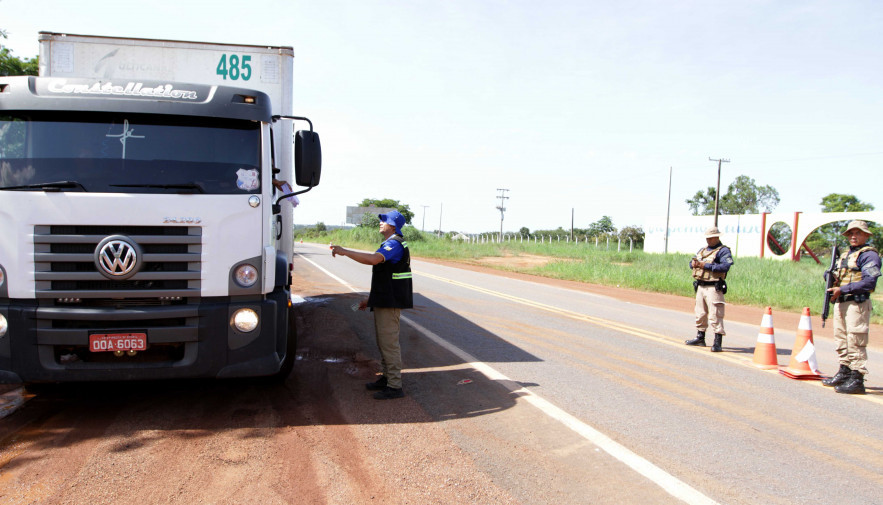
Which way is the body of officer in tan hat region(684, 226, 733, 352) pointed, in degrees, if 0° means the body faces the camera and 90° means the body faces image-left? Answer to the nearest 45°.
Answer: approximately 45°

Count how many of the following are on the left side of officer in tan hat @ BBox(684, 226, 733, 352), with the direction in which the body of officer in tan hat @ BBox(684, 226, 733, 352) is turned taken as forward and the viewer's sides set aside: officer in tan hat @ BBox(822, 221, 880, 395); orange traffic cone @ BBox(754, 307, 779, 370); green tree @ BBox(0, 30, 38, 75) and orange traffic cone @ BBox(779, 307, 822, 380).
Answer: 3

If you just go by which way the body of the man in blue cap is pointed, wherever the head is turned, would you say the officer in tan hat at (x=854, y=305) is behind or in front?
behind

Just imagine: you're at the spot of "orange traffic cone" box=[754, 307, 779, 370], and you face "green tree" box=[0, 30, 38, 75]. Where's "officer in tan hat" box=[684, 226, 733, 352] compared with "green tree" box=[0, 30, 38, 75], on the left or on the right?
right

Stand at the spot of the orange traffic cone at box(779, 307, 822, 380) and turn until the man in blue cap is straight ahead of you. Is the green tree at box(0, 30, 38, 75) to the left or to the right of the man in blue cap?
right

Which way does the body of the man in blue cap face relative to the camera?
to the viewer's left

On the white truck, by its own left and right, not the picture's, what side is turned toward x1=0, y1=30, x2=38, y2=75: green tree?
back

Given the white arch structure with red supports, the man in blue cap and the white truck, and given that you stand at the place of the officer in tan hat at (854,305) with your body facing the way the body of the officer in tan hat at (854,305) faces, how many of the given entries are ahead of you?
2

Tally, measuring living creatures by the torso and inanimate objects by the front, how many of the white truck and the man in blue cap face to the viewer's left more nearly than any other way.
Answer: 1
